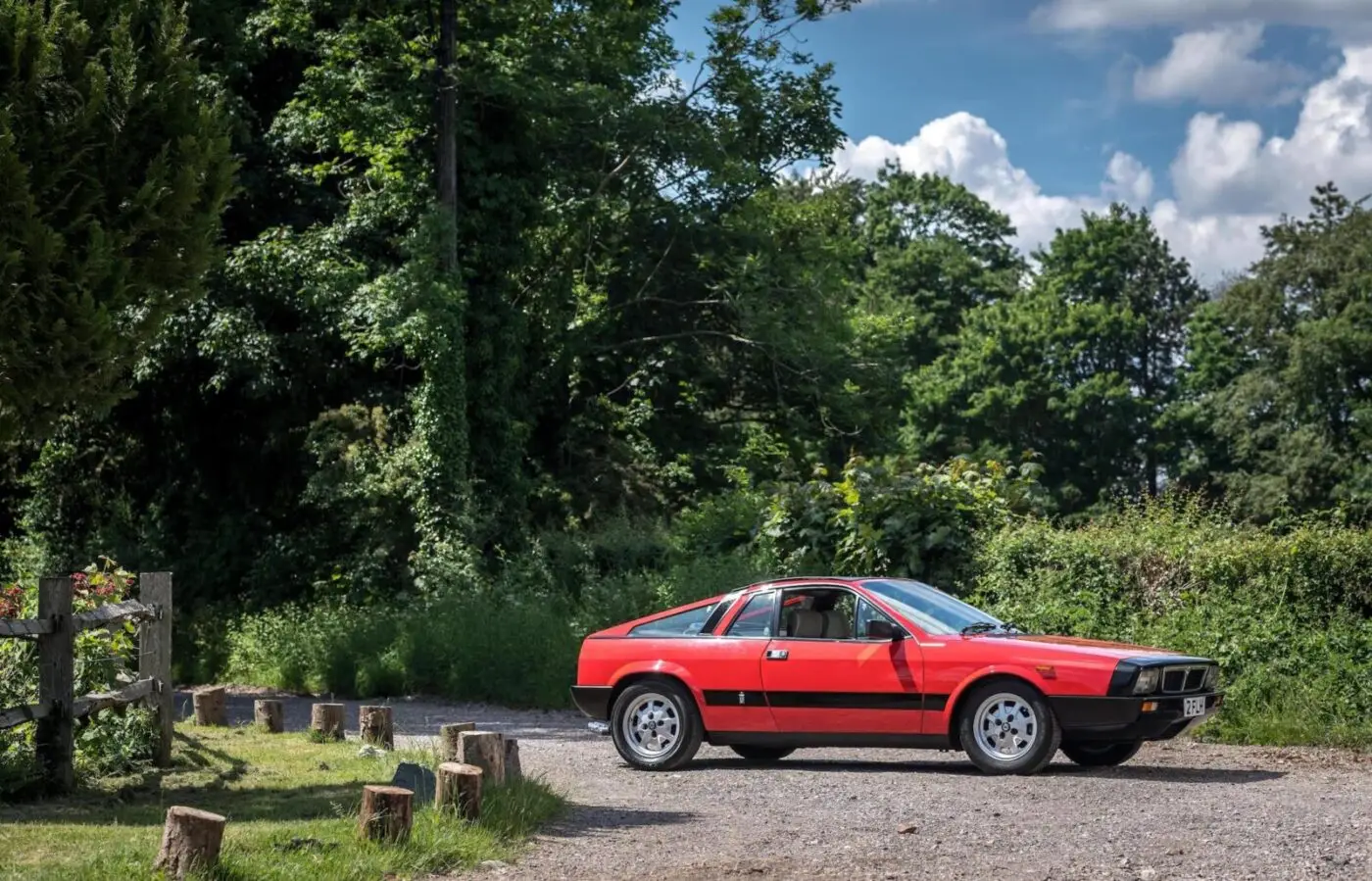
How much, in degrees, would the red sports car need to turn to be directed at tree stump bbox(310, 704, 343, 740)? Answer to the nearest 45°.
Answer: approximately 135° to its right

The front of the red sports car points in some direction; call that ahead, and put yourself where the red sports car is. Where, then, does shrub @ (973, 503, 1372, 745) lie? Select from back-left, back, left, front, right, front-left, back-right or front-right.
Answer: left

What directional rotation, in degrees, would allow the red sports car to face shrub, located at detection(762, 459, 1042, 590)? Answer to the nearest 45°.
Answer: approximately 135° to its left

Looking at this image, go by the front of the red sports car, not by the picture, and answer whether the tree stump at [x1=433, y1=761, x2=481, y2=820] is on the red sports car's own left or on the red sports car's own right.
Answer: on the red sports car's own right

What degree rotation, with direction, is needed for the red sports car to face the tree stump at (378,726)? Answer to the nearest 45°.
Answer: approximately 135° to its right

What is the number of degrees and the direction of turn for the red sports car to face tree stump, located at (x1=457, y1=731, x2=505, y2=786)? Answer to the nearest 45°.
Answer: approximately 90° to its right

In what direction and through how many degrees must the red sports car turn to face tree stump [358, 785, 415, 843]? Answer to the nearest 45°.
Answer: approximately 90° to its right

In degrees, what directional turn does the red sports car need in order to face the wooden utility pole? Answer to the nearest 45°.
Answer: approximately 180°

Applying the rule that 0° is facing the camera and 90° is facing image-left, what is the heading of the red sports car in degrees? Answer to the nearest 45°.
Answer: approximately 315°

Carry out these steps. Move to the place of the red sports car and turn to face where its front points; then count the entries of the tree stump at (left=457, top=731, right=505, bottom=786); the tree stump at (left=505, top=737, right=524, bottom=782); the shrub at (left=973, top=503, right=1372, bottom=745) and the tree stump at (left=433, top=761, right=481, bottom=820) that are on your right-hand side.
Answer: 3

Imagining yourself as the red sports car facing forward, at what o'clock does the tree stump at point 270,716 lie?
The tree stump is roughly at 5 o'clock from the red sports car.
